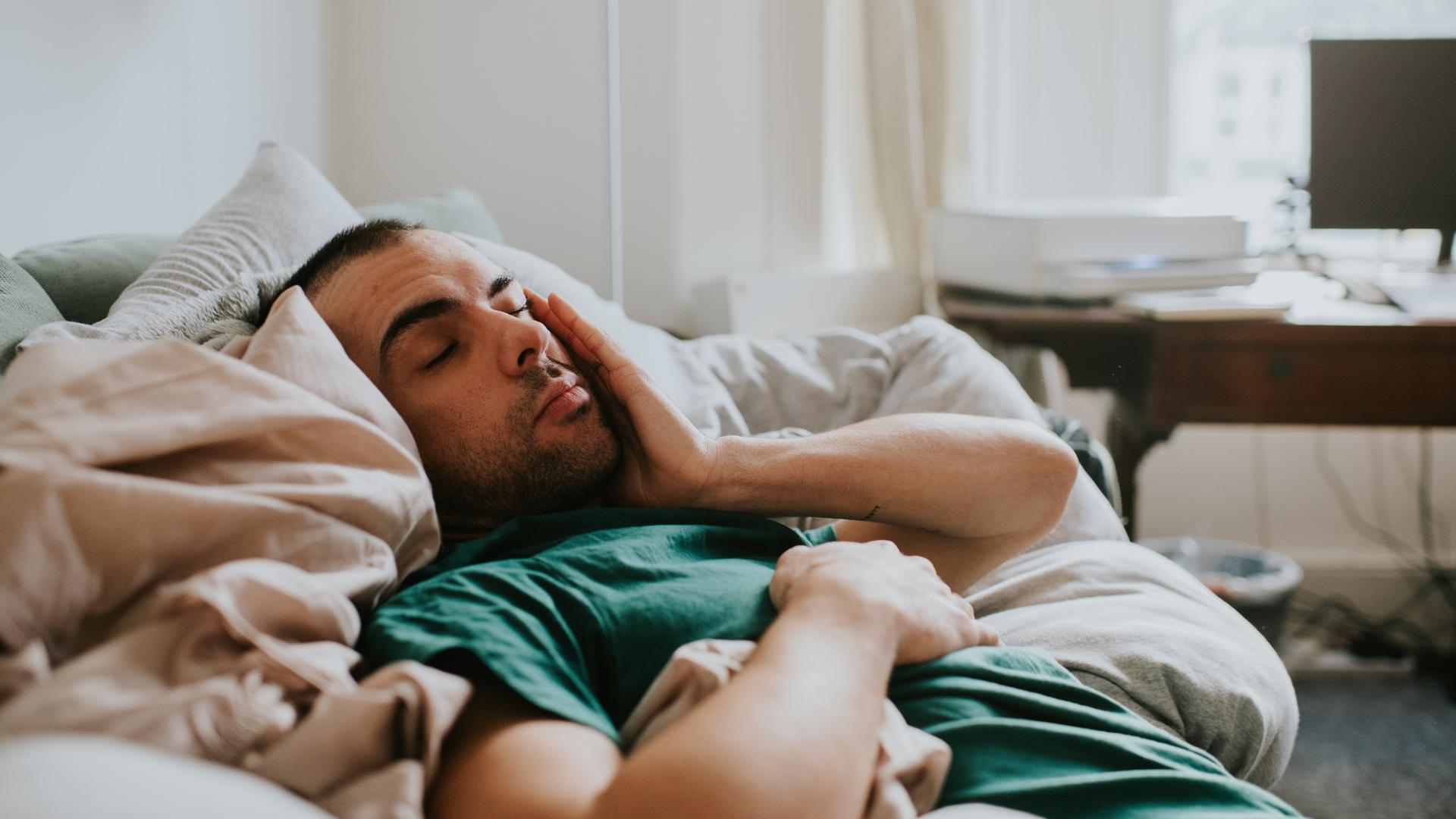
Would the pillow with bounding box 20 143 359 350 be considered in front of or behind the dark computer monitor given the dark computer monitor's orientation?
in front

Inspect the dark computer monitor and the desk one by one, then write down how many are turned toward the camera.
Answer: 2

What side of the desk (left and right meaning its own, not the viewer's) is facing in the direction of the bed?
front

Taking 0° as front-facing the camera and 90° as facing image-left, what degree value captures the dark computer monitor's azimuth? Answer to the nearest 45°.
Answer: approximately 0°

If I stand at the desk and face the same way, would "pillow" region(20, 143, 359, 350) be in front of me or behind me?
in front
